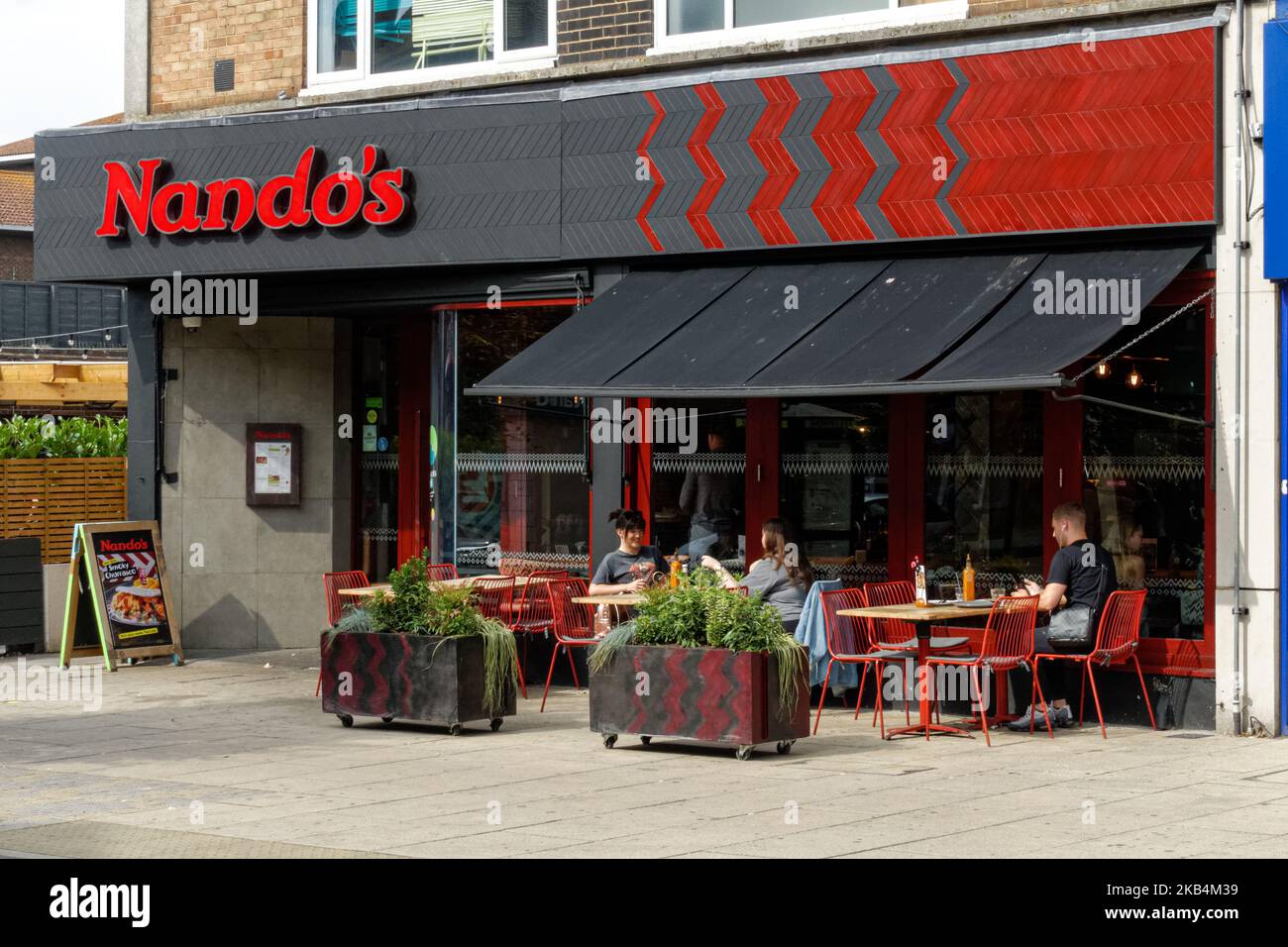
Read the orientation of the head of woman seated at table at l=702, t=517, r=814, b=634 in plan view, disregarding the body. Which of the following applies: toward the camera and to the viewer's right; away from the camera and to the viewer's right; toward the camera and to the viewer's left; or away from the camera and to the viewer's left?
away from the camera and to the viewer's left

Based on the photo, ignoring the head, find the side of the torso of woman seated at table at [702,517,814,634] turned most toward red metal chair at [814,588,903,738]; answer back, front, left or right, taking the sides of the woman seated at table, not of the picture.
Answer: back

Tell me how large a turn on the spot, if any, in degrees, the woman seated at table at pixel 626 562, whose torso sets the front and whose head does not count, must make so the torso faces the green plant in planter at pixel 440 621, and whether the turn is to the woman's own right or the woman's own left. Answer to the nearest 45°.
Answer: approximately 90° to the woman's own right

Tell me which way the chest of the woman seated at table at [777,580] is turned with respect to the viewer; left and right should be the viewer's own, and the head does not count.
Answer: facing away from the viewer and to the left of the viewer

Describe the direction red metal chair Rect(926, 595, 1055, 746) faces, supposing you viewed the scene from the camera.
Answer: facing away from the viewer and to the left of the viewer

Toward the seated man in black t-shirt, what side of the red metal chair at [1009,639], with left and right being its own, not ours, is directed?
right

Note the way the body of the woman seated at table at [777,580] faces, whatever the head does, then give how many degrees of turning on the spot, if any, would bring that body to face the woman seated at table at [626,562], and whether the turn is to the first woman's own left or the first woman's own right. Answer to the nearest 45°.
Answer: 0° — they already face them

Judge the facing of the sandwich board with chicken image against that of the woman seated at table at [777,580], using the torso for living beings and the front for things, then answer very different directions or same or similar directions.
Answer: very different directions

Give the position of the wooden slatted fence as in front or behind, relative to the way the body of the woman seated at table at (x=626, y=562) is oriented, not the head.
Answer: behind

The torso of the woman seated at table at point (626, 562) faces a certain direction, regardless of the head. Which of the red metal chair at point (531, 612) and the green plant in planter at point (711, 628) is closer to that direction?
the green plant in planter

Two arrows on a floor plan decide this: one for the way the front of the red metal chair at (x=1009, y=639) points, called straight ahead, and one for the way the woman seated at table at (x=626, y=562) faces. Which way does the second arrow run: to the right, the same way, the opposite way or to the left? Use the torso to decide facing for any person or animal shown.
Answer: the opposite way

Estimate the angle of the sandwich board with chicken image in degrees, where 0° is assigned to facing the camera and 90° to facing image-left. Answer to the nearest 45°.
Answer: approximately 315°
